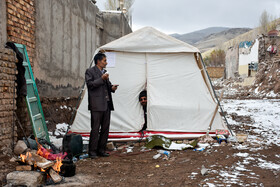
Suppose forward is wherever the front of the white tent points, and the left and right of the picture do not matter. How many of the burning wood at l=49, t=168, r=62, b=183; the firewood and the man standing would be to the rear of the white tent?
0

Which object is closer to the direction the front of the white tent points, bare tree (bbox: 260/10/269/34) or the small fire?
the small fire

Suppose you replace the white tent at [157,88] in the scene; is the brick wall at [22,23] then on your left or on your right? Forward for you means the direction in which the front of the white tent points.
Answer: on your right

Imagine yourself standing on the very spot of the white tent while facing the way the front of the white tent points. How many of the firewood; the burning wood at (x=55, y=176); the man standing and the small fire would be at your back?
0

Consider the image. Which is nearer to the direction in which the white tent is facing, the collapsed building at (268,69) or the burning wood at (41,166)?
the burning wood

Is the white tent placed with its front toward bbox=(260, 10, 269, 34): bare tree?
no

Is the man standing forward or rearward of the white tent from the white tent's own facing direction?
forward

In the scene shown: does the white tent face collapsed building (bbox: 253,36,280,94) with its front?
no

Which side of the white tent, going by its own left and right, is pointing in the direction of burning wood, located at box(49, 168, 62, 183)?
front

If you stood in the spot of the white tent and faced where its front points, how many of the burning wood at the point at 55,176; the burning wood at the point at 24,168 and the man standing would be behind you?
0

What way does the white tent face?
toward the camera

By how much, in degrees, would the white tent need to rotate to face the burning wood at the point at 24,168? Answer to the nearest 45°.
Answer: approximately 45° to its right

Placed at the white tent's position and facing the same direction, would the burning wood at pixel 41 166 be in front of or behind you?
in front
